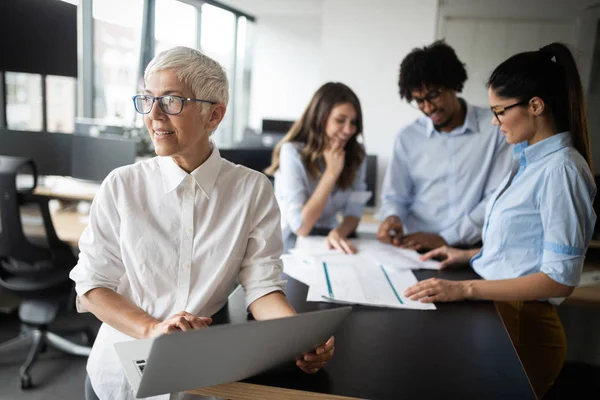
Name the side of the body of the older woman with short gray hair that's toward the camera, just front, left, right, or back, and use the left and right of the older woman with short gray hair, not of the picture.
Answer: front

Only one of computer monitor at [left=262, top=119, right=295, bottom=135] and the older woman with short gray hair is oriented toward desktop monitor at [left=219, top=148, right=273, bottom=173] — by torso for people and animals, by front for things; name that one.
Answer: the computer monitor

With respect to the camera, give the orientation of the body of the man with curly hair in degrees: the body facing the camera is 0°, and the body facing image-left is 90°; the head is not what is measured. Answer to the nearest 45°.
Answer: approximately 0°

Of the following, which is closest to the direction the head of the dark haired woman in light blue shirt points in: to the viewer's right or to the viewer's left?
to the viewer's left

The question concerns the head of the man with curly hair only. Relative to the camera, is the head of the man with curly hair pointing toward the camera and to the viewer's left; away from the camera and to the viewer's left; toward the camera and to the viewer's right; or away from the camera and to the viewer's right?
toward the camera and to the viewer's left

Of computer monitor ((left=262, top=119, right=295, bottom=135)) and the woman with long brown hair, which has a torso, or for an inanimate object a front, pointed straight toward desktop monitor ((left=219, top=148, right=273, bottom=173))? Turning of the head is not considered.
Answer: the computer monitor

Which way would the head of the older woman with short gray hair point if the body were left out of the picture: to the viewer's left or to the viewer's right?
to the viewer's left

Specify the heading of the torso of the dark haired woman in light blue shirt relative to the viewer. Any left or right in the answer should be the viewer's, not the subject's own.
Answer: facing to the left of the viewer

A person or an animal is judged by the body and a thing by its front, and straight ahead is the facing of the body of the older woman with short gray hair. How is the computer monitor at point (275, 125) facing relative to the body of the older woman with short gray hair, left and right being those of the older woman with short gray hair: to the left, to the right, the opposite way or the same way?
the same way

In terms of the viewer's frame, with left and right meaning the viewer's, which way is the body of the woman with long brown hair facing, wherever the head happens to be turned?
facing the viewer and to the right of the viewer

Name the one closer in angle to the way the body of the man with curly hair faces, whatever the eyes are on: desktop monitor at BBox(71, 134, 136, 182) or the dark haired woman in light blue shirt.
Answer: the dark haired woman in light blue shirt

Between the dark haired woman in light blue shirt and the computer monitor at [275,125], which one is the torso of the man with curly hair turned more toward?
the dark haired woman in light blue shirt

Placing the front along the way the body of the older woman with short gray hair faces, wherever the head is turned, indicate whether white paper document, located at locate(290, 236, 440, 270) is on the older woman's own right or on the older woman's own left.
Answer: on the older woman's own left

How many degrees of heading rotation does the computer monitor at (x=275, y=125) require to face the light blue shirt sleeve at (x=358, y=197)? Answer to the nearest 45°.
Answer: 0° — it already faces it

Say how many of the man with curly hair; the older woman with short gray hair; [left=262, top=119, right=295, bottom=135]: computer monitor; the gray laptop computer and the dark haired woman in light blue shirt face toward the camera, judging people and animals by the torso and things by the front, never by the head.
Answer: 3

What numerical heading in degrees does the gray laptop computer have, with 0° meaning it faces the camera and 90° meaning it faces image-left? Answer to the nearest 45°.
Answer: approximately 135°

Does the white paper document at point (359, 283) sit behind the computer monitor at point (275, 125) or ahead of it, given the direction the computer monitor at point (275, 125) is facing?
ahead

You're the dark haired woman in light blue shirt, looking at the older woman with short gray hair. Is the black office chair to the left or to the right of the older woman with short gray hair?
right
